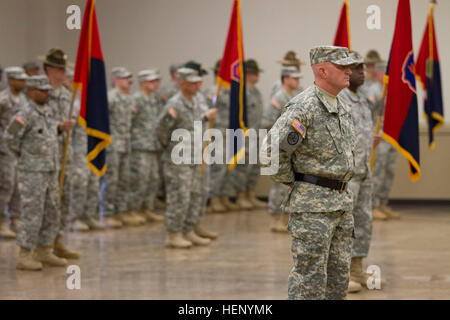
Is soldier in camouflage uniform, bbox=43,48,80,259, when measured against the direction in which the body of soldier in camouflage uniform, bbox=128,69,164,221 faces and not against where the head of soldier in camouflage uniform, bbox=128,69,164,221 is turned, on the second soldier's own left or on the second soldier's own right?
on the second soldier's own right

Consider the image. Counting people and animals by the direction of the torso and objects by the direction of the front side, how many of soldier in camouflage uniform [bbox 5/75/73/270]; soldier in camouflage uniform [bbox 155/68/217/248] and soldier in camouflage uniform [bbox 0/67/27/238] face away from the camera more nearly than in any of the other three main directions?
0

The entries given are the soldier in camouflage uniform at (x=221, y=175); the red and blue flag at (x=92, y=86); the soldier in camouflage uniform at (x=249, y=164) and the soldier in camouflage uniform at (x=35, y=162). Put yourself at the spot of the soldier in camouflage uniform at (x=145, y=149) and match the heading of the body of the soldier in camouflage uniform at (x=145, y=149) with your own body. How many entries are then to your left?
2

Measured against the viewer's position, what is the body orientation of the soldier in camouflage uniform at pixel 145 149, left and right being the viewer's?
facing the viewer and to the right of the viewer

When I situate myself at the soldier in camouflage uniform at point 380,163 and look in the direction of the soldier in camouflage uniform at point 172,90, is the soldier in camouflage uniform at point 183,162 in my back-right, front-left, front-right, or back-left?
front-left

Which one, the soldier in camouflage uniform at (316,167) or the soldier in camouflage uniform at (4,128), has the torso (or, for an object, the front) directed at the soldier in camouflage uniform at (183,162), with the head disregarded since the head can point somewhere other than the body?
the soldier in camouflage uniform at (4,128)

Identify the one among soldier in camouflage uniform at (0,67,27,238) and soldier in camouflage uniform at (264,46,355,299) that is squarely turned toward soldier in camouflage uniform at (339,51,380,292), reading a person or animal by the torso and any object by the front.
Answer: soldier in camouflage uniform at (0,67,27,238)

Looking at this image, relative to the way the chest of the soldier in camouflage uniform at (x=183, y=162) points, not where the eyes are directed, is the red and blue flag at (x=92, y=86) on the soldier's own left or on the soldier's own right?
on the soldier's own right
